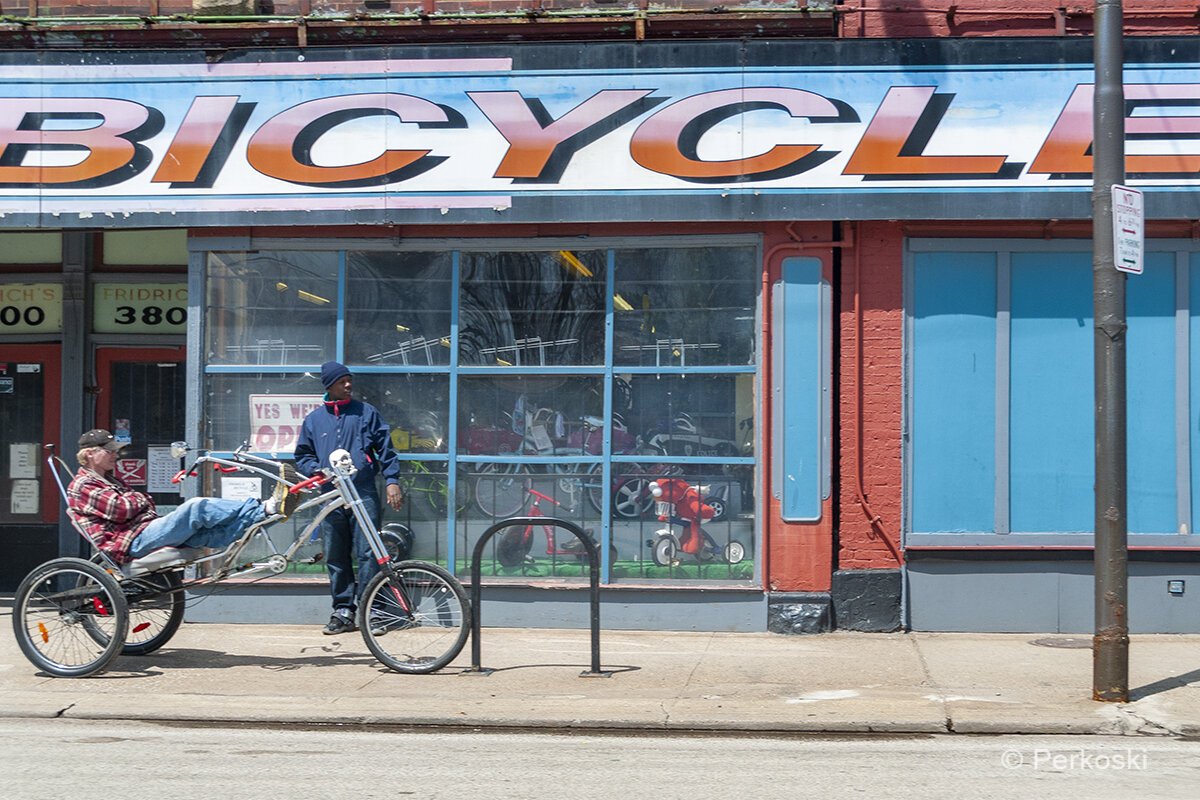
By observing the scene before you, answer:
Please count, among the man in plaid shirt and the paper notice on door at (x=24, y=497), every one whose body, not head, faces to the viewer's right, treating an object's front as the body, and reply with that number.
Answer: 1

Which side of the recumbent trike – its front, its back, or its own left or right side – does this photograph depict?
right

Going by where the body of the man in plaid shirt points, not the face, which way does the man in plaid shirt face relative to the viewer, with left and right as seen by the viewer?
facing to the right of the viewer

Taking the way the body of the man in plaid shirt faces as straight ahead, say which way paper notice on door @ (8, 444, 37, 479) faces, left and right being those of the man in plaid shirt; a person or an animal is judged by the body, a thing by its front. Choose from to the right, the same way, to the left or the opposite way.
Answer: to the right

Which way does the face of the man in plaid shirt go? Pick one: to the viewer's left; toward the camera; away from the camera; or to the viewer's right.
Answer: to the viewer's right

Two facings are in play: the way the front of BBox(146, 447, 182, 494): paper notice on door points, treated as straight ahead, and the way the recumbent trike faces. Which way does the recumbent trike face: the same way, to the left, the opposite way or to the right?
to the left

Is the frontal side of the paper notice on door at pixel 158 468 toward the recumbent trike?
yes

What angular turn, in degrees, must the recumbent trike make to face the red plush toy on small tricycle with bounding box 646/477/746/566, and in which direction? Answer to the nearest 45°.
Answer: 0° — it already faces it

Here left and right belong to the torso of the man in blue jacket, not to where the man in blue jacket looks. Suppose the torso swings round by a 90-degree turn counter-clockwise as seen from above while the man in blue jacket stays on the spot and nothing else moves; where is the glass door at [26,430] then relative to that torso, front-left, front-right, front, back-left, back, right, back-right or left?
back-left

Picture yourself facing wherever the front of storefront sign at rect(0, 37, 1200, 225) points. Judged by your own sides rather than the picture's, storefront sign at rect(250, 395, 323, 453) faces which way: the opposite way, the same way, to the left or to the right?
the same way

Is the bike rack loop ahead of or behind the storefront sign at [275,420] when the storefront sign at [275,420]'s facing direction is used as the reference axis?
ahead

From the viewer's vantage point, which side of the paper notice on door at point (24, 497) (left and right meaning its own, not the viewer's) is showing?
front

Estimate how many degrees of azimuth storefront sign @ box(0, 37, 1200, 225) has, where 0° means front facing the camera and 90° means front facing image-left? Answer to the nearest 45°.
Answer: approximately 0°

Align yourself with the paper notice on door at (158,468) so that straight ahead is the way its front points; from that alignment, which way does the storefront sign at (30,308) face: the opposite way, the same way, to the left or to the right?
the same way

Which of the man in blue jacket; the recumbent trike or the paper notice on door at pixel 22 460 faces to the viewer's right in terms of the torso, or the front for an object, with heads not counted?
the recumbent trike

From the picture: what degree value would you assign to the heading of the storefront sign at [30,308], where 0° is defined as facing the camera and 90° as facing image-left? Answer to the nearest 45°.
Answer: approximately 0°

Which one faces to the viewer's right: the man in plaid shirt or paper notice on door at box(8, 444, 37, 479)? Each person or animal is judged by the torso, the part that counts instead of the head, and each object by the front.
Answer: the man in plaid shirt
